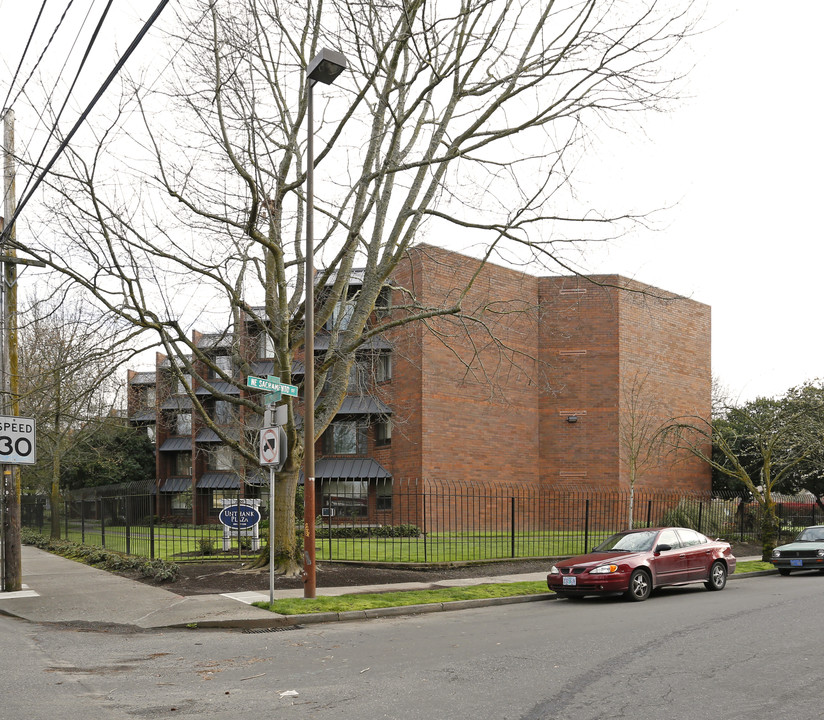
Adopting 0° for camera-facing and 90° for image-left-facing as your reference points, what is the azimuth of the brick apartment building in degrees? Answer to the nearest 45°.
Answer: approximately 45°

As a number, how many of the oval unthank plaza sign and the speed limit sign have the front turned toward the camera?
2

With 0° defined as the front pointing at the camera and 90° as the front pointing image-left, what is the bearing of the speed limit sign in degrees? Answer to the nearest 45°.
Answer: approximately 0°

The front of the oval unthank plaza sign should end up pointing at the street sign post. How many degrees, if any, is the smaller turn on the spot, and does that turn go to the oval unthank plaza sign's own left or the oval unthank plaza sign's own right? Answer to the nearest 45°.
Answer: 0° — it already faces it

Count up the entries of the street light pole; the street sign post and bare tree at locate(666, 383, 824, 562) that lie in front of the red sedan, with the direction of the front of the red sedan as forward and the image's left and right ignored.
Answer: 2

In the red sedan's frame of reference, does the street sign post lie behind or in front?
in front

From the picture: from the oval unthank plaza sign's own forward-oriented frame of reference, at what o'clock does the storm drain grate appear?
The storm drain grate is roughly at 12 o'clock from the oval unthank plaza sign.

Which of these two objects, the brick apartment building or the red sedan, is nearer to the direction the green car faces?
the red sedan

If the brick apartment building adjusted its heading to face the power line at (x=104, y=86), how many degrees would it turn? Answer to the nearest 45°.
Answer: approximately 45° to its left

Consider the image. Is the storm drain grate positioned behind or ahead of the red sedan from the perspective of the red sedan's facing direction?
ahead
